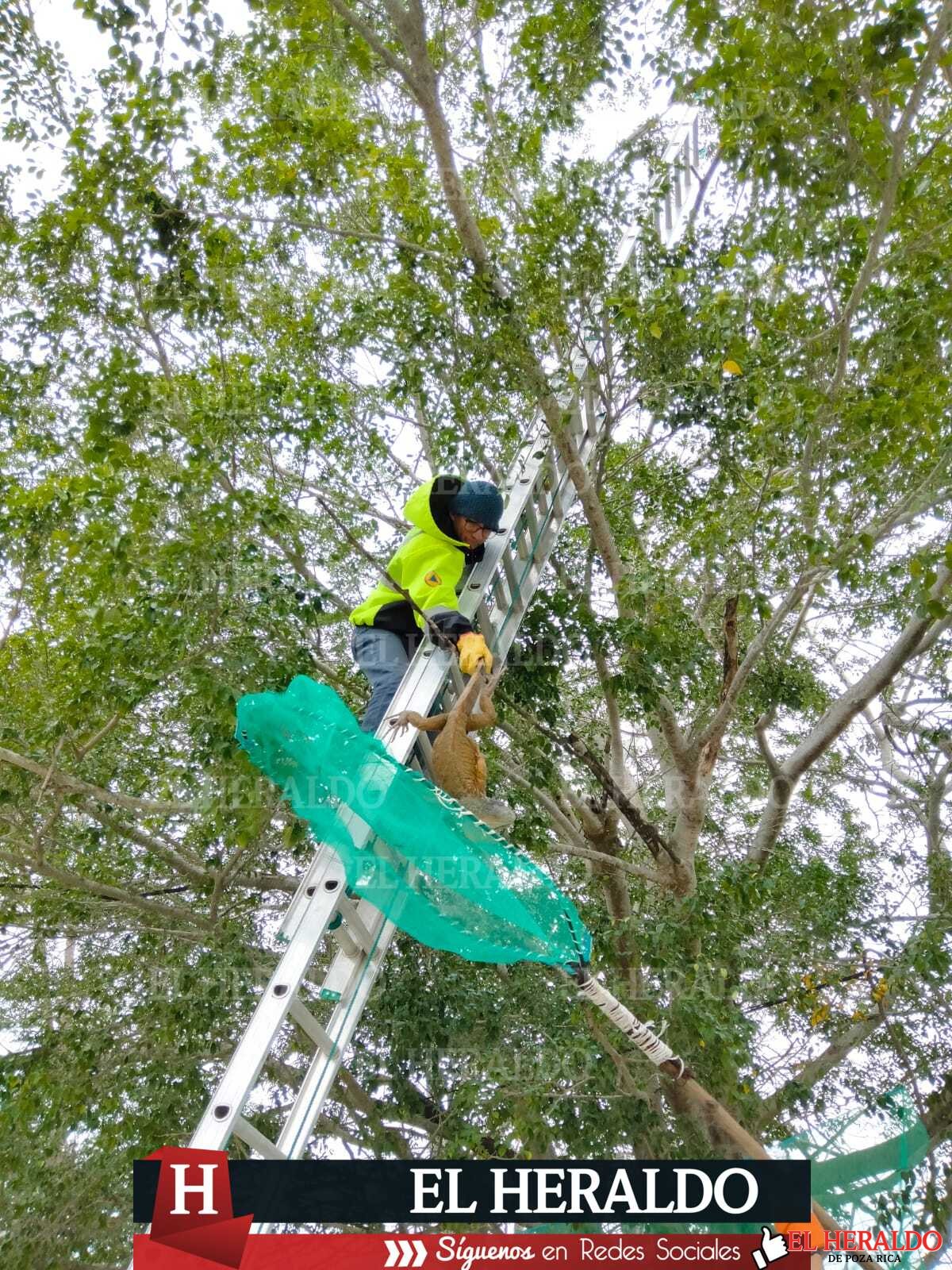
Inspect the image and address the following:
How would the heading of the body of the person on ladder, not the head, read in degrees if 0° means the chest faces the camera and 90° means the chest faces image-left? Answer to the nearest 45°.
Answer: approximately 270°
